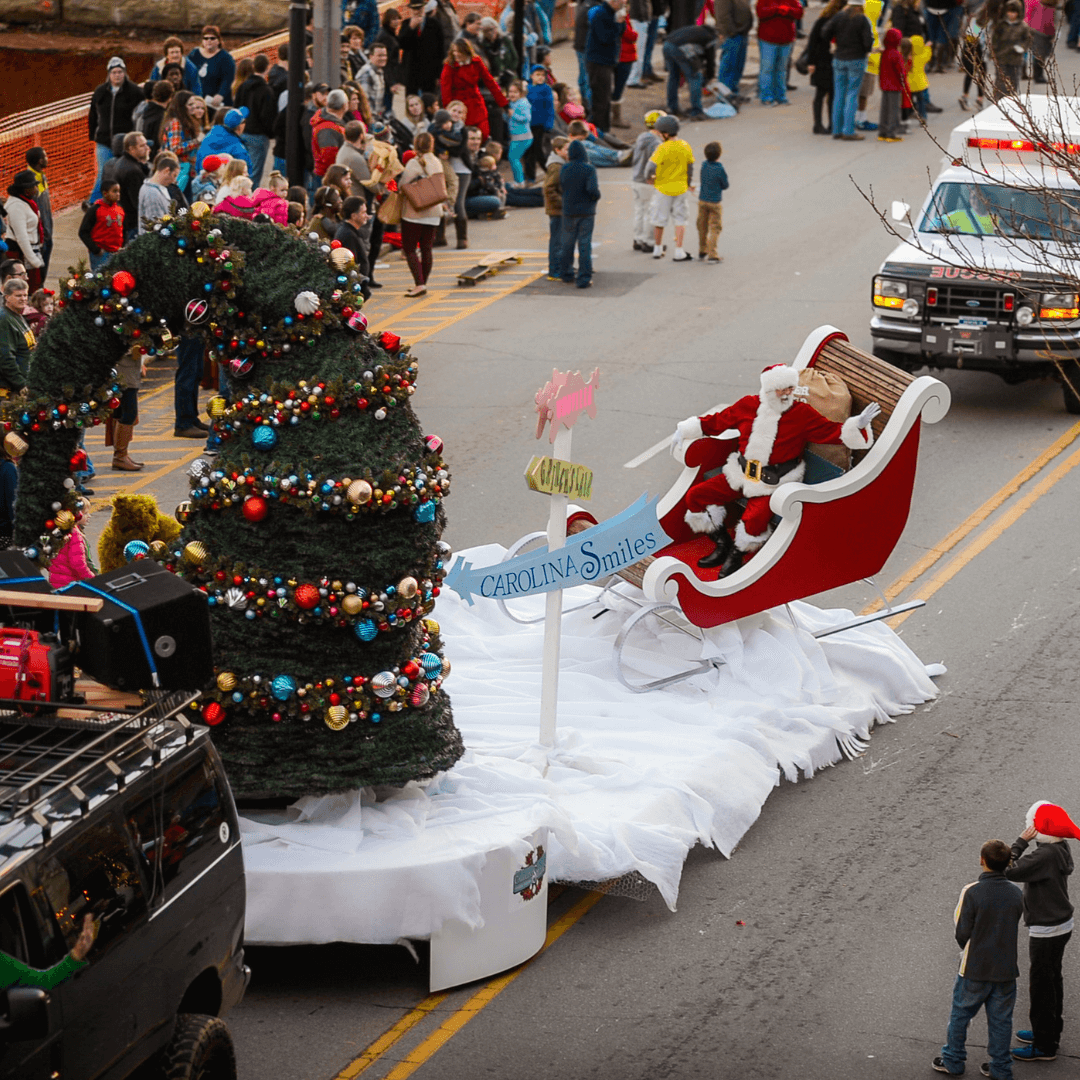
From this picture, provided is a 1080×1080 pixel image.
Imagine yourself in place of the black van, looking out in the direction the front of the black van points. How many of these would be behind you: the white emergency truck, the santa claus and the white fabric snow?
3

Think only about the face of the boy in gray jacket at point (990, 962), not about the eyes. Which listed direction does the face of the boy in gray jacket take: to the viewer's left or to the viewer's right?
to the viewer's left

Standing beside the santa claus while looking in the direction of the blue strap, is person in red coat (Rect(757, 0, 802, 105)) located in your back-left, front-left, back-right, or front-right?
back-right

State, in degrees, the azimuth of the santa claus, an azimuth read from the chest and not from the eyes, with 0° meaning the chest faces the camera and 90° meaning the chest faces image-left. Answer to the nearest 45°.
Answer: approximately 45°

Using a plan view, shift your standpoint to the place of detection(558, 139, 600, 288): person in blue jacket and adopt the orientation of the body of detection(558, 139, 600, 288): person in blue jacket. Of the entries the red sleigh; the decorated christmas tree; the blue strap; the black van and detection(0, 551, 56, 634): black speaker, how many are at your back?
5

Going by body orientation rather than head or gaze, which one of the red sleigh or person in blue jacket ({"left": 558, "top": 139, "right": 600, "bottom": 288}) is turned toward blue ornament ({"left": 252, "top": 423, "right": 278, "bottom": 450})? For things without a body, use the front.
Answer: the red sleigh

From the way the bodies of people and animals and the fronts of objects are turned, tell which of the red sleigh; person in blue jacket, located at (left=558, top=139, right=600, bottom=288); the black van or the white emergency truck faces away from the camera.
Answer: the person in blue jacket

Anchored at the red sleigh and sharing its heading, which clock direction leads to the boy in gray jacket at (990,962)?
The boy in gray jacket is roughly at 10 o'clock from the red sleigh.

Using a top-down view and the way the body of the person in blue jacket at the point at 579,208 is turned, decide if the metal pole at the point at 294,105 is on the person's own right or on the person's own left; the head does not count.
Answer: on the person's own left

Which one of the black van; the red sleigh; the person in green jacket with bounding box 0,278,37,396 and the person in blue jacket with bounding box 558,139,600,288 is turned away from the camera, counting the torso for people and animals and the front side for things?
the person in blue jacket

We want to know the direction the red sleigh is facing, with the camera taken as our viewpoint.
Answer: facing the viewer and to the left of the viewer

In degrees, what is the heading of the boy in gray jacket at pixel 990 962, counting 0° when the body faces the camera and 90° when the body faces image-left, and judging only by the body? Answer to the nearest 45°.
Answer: approximately 135°

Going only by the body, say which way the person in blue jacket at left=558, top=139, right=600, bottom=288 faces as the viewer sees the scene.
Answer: away from the camera

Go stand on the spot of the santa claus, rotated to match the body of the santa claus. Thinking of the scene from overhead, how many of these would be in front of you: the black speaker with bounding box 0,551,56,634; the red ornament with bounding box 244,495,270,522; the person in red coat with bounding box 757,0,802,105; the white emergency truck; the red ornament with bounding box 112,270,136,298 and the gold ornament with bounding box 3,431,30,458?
4

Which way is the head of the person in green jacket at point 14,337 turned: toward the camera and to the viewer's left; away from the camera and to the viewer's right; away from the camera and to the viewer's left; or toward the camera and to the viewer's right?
toward the camera and to the viewer's right
